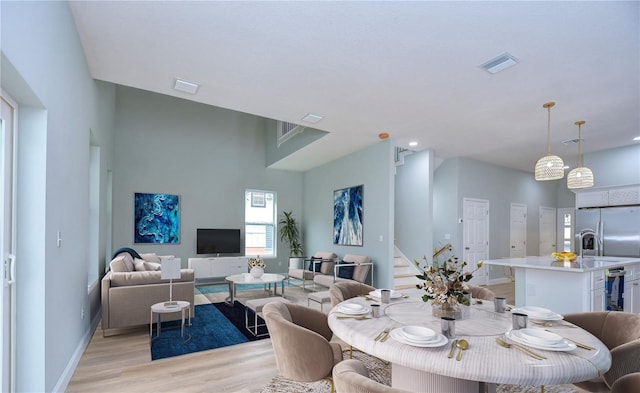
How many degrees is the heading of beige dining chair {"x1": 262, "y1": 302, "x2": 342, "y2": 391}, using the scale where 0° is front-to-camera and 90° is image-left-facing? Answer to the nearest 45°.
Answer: approximately 270°

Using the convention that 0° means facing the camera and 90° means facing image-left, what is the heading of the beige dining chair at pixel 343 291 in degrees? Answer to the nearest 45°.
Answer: approximately 315°

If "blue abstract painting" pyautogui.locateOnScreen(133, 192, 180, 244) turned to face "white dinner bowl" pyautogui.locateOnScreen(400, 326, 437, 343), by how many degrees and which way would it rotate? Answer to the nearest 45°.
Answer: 0° — it already faces it
